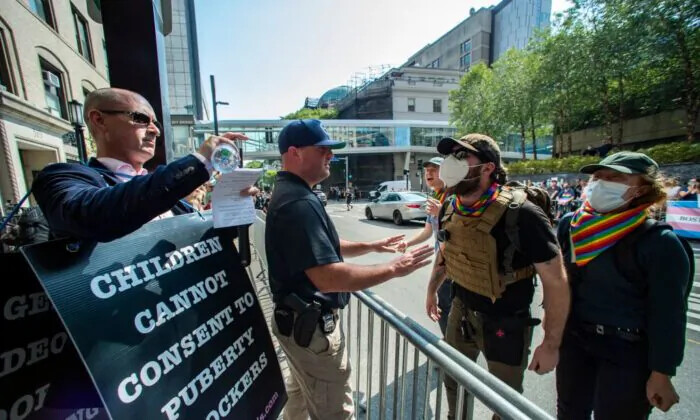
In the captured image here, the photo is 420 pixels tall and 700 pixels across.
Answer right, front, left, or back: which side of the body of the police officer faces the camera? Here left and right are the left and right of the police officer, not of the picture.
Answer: right

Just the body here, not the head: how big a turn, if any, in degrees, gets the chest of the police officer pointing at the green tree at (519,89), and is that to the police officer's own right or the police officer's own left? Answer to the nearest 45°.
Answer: approximately 45° to the police officer's own left

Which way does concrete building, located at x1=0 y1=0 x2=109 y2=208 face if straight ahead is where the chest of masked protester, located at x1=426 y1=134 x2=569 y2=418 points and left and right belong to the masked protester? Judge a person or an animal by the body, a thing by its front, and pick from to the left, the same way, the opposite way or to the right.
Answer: the opposite way

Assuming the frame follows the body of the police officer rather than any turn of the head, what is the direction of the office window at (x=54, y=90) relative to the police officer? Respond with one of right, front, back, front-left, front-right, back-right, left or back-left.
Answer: back-left

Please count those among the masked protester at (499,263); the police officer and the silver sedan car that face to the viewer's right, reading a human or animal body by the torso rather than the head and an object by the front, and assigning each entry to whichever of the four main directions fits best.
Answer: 1

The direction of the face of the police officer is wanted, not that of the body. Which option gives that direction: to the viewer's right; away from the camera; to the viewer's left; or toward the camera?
to the viewer's right

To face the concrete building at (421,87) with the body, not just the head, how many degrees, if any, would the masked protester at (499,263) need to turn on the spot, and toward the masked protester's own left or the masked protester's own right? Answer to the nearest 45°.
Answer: approximately 135° to the masked protester's own right

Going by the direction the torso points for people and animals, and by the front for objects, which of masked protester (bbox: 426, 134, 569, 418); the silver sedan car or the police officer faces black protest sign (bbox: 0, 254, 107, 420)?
the masked protester

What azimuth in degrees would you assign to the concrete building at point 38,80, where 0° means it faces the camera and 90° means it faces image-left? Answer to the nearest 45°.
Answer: approximately 315°

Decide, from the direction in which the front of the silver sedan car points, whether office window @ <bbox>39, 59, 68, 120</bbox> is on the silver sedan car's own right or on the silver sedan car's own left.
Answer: on the silver sedan car's own left

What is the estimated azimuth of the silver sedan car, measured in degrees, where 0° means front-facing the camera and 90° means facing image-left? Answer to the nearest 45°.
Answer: approximately 135°

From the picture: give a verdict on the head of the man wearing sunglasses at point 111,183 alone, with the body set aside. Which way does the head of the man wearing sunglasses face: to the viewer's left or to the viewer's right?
to the viewer's right

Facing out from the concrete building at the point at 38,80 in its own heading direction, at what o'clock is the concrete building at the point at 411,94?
the concrete building at the point at 411,94 is roughly at 10 o'clock from the concrete building at the point at 38,80.

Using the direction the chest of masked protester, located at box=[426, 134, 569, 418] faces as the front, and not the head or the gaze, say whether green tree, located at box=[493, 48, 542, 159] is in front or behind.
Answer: behind

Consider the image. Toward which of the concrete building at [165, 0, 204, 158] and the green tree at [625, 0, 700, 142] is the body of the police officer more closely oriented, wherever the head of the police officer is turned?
the green tree
